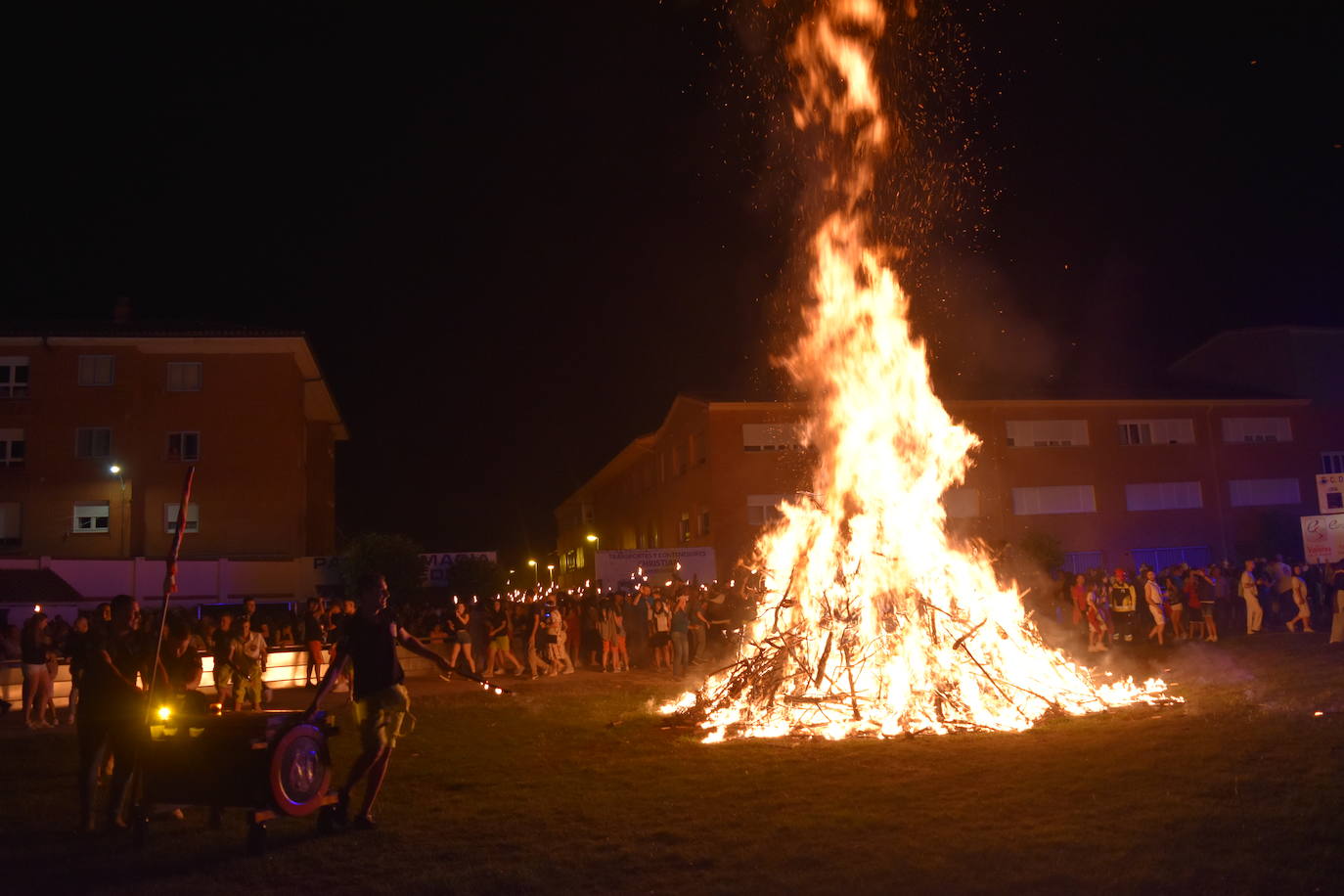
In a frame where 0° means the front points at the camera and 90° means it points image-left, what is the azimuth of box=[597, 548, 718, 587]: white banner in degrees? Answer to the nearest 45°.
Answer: approximately 0°

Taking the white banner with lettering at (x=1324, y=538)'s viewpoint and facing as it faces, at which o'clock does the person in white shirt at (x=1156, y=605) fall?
The person in white shirt is roughly at 1 o'clock from the white banner with lettering.

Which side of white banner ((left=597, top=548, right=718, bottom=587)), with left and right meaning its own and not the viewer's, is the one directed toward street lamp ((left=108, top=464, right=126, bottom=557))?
right

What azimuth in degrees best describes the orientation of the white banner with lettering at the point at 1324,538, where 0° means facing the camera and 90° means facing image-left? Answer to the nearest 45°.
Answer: approximately 0°

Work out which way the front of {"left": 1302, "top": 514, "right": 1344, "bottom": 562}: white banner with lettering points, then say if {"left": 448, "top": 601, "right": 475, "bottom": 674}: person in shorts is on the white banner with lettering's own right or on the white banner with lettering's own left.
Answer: on the white banner with lettering's own right

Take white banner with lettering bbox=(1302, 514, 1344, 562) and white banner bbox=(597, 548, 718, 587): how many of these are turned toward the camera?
2

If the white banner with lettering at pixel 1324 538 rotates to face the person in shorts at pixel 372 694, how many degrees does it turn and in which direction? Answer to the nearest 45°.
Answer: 0° — it already faces them

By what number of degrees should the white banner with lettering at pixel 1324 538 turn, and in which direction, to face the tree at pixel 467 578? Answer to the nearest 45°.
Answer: approximately 90° to its right

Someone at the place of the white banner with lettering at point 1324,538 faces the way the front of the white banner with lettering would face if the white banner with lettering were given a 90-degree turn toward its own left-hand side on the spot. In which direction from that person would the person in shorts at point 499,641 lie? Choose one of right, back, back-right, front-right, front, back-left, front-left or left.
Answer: back-right
